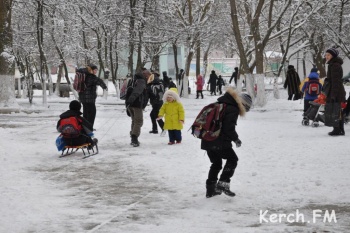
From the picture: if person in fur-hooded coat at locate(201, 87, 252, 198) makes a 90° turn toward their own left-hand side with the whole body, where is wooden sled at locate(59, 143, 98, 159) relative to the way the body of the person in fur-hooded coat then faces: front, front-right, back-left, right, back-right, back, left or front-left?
front-left

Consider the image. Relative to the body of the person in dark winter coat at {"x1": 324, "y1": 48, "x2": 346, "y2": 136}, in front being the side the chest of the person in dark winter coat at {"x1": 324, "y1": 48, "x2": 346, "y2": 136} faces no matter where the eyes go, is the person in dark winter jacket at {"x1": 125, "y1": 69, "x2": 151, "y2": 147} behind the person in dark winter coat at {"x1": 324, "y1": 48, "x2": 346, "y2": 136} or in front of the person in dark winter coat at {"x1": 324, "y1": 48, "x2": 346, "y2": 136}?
in front

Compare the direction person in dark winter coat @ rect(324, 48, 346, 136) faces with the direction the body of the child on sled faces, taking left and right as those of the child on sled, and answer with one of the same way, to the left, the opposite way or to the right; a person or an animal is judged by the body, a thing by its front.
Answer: to the left
